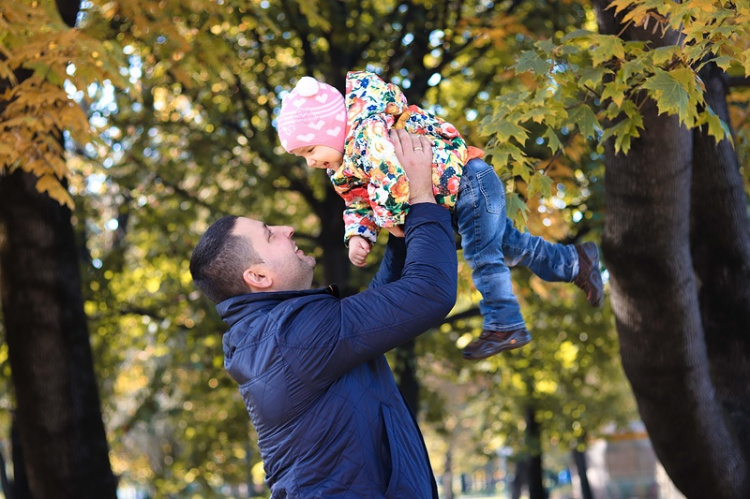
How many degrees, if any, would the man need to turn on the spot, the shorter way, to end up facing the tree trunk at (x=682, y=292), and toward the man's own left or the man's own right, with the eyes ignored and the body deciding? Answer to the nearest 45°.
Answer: approximately 45° to the man's own left

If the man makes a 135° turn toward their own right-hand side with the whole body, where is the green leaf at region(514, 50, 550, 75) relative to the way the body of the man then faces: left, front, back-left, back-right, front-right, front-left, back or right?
back

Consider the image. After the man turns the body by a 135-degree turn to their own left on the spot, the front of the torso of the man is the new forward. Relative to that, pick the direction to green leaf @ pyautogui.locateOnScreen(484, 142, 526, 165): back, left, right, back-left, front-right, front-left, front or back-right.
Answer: right

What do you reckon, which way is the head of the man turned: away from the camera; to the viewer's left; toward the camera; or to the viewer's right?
to the viewer's right

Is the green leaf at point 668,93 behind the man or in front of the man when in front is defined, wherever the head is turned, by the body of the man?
in front

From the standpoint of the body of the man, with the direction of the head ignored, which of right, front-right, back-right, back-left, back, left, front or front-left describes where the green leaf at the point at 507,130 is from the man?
front-left

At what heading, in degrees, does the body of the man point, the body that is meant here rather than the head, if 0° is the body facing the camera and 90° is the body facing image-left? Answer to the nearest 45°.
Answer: approximately 270°

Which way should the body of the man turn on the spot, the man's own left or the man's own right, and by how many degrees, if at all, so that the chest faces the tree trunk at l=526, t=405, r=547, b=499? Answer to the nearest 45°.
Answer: approximately 90° to the man's own left

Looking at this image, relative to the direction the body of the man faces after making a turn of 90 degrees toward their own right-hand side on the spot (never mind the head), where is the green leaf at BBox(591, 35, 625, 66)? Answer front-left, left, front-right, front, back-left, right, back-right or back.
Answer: back-left

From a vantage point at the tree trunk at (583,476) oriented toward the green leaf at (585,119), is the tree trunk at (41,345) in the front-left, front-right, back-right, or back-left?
front-right
